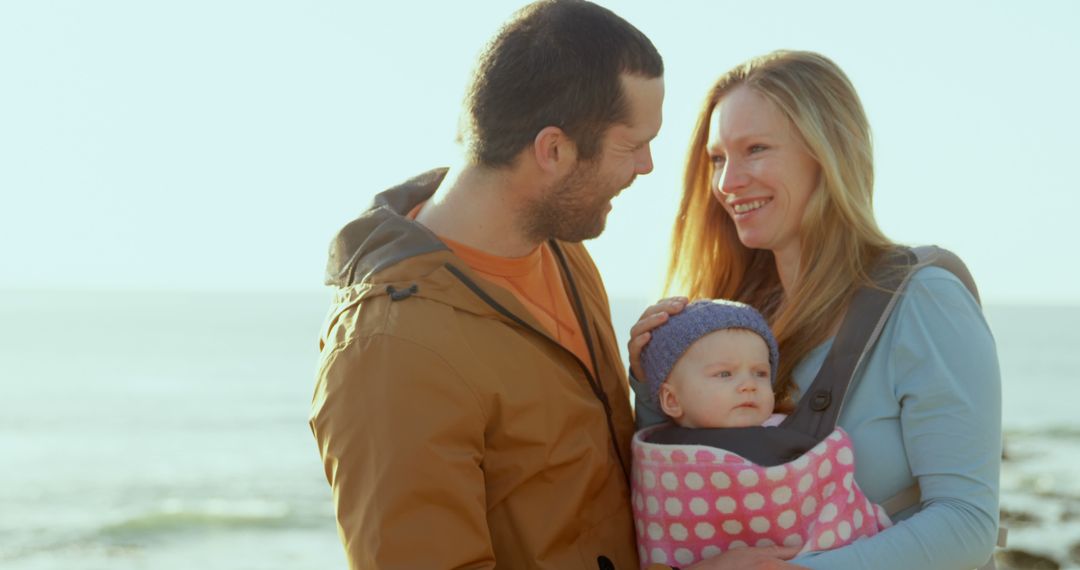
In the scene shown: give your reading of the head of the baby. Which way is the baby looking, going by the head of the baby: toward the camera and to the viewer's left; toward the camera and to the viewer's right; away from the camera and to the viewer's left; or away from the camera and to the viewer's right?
toward the camera and to the viewer's right

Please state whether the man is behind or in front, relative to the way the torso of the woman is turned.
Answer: in front

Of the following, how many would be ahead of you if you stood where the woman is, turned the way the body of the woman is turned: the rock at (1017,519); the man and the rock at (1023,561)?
1

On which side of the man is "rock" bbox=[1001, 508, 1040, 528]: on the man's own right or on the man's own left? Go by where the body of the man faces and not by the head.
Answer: on the man's own left

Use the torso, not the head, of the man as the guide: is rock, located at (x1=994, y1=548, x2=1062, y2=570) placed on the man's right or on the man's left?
on the man's left

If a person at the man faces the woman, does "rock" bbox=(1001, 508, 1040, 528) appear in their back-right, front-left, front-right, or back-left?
front-left

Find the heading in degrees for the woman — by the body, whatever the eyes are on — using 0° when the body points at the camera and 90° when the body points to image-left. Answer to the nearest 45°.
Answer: approximately 45°

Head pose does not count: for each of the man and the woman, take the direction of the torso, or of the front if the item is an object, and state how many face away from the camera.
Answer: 0

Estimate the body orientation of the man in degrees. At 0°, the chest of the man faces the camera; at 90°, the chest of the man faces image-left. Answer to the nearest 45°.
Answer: approximately 315°

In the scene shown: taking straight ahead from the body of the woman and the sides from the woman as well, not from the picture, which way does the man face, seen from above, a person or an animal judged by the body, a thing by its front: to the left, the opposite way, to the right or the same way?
to the left

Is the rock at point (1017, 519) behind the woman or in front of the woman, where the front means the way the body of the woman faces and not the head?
behind

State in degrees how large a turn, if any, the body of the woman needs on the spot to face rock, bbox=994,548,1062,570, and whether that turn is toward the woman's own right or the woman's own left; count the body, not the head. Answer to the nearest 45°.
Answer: approximately 135° to the woman's own right

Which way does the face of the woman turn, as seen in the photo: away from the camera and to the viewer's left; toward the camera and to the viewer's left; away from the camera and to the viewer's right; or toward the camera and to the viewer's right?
toward the camera and to the viewer's left

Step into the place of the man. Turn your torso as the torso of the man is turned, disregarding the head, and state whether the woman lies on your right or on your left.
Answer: on your left
